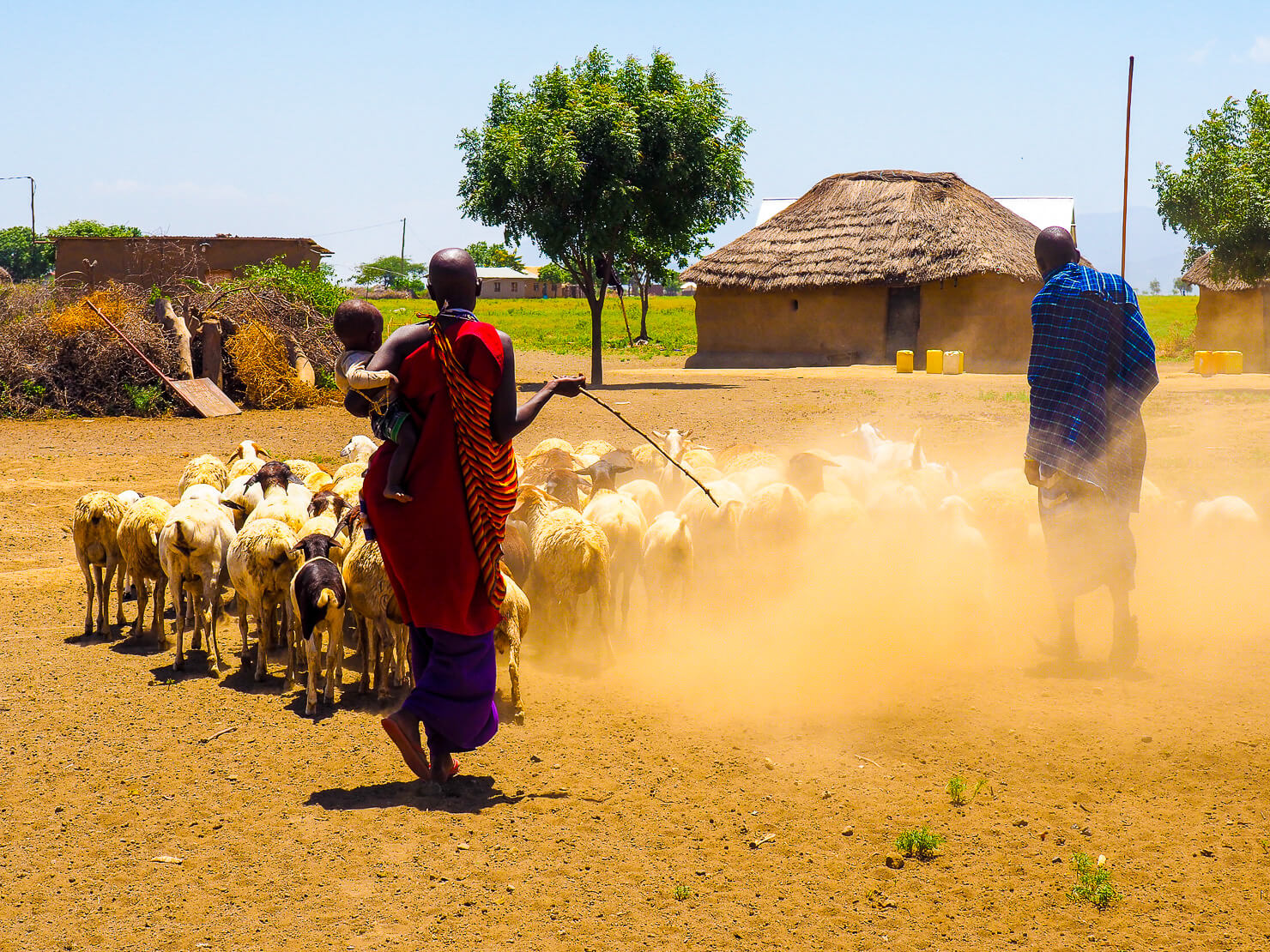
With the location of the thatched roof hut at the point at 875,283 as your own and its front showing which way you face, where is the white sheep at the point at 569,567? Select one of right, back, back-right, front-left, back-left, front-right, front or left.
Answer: front

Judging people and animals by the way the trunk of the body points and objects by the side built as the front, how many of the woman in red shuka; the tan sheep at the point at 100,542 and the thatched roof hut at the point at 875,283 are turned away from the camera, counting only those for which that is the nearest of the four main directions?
2

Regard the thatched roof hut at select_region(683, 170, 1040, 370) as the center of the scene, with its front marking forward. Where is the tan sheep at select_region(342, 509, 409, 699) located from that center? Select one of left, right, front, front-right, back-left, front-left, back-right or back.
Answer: front

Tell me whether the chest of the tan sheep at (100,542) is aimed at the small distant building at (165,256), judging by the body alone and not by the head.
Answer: yes

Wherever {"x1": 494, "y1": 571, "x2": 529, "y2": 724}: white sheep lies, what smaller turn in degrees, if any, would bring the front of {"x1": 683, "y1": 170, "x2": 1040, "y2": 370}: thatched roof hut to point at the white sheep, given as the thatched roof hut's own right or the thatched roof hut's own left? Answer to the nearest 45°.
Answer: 0° — it already faces it

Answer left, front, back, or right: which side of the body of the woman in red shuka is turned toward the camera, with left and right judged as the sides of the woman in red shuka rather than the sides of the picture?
back

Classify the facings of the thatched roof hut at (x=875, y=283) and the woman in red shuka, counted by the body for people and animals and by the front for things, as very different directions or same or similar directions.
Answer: very different directions

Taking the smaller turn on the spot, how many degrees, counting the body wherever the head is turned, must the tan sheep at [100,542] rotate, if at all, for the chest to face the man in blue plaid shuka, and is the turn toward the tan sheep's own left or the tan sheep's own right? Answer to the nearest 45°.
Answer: approximately 135° to the tan sheep's own right

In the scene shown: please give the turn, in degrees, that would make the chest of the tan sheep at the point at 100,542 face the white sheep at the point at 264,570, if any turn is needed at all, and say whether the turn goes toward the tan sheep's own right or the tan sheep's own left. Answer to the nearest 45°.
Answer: approximately 135° to the tan sheep's own right

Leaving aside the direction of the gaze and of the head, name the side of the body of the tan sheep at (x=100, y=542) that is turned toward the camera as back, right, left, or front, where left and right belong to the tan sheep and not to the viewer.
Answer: back

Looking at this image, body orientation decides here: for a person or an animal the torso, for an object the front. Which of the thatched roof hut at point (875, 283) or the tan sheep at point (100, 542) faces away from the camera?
the tan sheep

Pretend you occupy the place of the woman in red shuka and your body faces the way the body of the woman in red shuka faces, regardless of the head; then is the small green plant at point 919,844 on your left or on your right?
on your right

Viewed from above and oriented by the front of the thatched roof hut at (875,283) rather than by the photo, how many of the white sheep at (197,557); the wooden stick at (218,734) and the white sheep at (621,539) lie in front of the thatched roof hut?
3

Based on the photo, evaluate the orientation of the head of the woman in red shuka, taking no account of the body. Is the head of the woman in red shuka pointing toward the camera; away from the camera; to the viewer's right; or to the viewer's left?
away from the camera

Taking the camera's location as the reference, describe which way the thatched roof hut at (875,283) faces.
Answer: facing the viewer

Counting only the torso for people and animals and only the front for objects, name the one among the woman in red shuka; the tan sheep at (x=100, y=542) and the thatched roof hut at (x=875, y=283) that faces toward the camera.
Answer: the thatched roof hut
